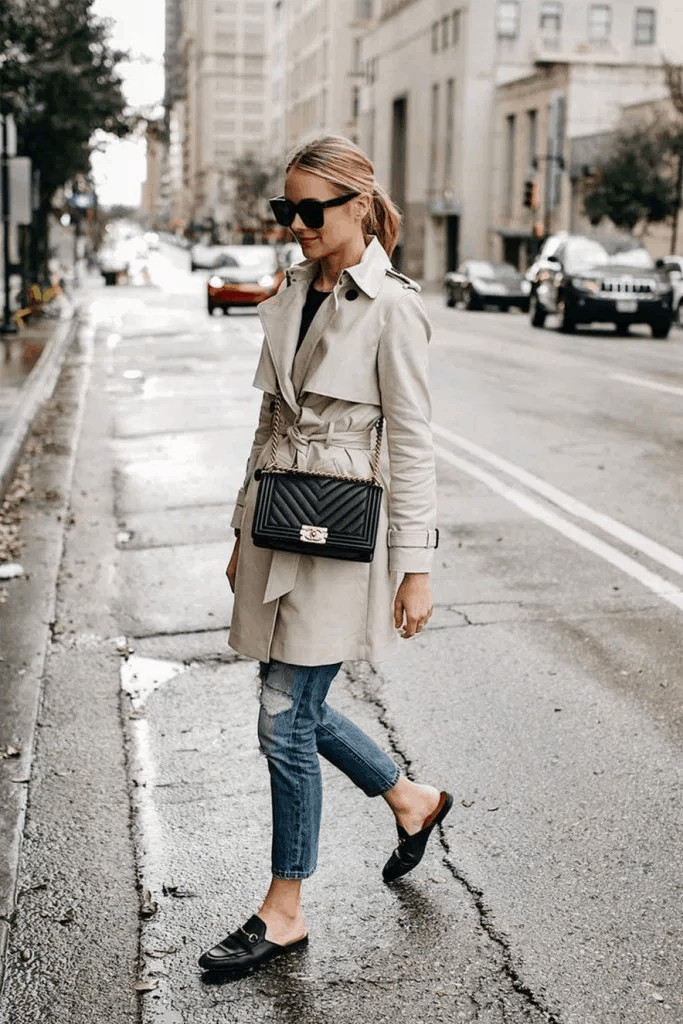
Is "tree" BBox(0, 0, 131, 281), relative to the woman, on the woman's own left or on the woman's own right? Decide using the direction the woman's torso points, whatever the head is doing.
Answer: on the woman's own right

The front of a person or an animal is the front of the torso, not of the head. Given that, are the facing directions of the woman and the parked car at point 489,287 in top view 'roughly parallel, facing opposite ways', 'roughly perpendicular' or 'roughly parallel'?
roughly perpendicular

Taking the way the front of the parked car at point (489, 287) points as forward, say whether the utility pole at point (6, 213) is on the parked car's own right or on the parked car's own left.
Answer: on the parked car's own right

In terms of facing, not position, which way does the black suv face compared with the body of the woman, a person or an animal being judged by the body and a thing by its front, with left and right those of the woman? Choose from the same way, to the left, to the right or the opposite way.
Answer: to the left

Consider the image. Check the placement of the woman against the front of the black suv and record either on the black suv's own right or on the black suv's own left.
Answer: on the black suv's own right

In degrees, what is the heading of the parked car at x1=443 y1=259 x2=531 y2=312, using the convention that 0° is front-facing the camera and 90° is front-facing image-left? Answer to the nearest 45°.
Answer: approximately 315°

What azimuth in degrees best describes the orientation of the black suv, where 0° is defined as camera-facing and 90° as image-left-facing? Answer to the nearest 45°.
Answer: approximately 315°

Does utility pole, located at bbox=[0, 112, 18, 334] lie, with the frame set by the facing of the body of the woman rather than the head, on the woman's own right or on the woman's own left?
on the woman's own right

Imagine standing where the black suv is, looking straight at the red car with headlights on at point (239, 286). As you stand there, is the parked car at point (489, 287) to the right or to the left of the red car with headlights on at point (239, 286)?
right
